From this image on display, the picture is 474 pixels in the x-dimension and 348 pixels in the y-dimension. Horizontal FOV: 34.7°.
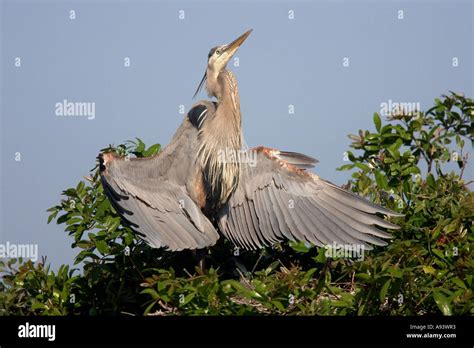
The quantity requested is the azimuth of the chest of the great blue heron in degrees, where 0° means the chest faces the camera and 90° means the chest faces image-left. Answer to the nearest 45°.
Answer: approximately 315°
